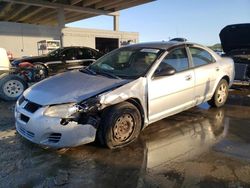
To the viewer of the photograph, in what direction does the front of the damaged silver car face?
facing the viewer and to the left of the viewer

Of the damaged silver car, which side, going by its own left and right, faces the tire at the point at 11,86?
right

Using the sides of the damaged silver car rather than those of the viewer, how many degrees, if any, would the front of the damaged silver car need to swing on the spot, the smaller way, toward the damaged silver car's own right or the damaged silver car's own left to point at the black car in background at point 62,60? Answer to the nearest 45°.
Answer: approximately 135° to the damaged silver car's own right

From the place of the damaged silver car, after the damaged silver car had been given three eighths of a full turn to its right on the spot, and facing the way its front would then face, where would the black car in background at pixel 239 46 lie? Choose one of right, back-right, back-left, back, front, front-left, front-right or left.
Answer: front-right
